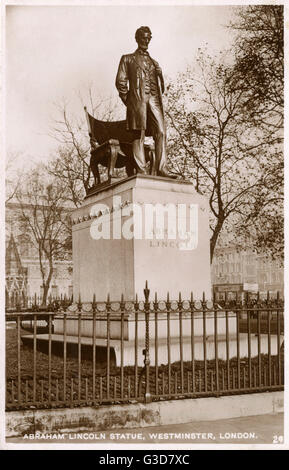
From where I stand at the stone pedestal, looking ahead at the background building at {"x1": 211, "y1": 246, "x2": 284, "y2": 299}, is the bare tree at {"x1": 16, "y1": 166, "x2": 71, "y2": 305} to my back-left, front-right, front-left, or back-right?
front-left

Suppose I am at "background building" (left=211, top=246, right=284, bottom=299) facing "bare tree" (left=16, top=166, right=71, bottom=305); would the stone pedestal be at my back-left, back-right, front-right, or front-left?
front-left

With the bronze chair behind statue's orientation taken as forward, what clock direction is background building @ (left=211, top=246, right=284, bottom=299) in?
The background building is roughly at 8 o'clock from the bronze chair behind statue.
